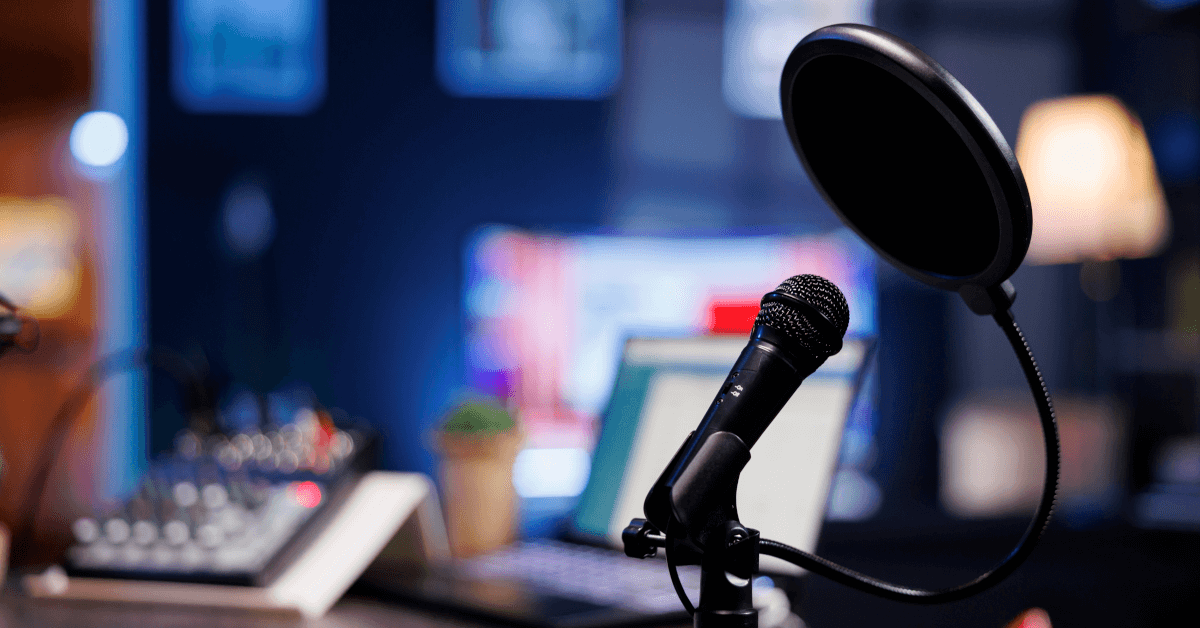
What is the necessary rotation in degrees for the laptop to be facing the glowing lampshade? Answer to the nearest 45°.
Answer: approximately 180°

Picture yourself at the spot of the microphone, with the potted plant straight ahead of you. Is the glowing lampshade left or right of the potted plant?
right

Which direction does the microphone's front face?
to the viewer's right

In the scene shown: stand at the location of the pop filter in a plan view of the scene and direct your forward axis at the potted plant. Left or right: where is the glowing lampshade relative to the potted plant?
right

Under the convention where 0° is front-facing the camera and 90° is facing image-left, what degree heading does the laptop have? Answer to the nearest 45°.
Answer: approximately 45°

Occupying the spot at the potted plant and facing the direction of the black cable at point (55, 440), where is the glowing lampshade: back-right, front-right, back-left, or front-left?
back-right

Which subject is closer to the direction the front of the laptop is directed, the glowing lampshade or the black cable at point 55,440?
the black cable
